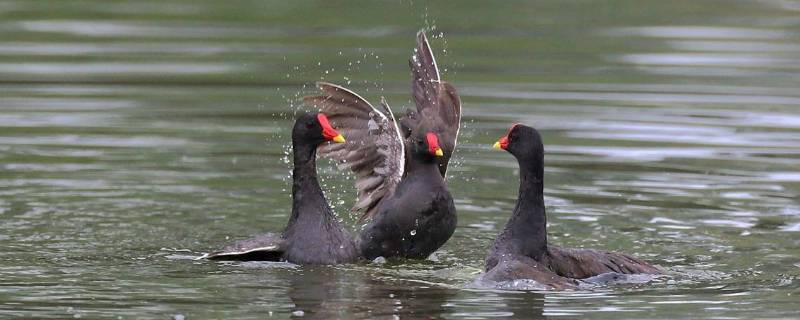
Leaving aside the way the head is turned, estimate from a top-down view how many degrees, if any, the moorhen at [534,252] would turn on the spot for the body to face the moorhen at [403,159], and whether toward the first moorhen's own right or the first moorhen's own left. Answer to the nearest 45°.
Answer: approximately 45° to the first moorhen's own right

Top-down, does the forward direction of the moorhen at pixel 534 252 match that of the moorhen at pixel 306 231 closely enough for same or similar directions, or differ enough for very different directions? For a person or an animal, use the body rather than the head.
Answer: very different directions

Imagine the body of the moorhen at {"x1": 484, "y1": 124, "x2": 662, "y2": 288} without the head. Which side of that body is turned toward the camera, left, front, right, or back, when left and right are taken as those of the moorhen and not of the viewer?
left

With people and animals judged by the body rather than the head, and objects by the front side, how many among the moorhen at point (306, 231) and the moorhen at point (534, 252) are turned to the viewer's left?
1

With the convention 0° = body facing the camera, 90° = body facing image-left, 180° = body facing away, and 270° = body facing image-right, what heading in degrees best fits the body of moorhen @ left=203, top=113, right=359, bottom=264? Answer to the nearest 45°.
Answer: approximately 270°

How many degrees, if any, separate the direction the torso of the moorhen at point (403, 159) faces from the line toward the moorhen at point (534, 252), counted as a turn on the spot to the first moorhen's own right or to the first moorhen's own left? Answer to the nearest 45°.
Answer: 0° — it already faces it
